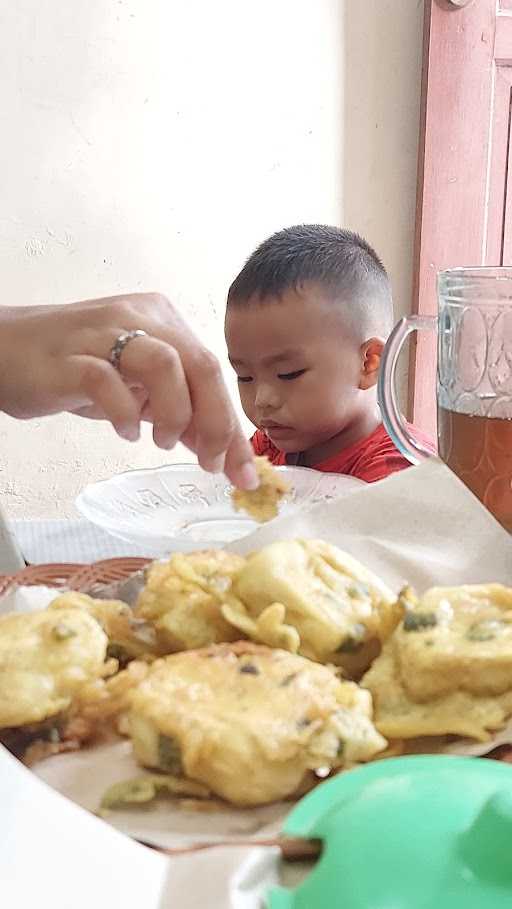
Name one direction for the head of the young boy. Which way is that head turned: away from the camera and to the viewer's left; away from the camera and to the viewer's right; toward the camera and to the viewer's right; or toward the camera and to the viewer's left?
toward the camera and to the viewer's left

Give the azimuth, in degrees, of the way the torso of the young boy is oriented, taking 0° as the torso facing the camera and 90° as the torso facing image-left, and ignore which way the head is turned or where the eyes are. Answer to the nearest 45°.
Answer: approximately 45°

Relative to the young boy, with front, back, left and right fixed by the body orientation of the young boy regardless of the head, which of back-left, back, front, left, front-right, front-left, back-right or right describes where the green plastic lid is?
front-left

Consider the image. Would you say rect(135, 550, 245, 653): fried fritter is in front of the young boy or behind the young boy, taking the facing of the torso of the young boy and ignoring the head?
in front

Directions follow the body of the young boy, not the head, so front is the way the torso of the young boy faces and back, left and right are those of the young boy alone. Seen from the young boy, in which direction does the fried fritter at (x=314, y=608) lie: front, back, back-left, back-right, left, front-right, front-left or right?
front-left

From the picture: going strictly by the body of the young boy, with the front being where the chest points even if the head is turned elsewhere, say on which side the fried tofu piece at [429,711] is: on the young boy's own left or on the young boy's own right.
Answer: on the young boy's own left
